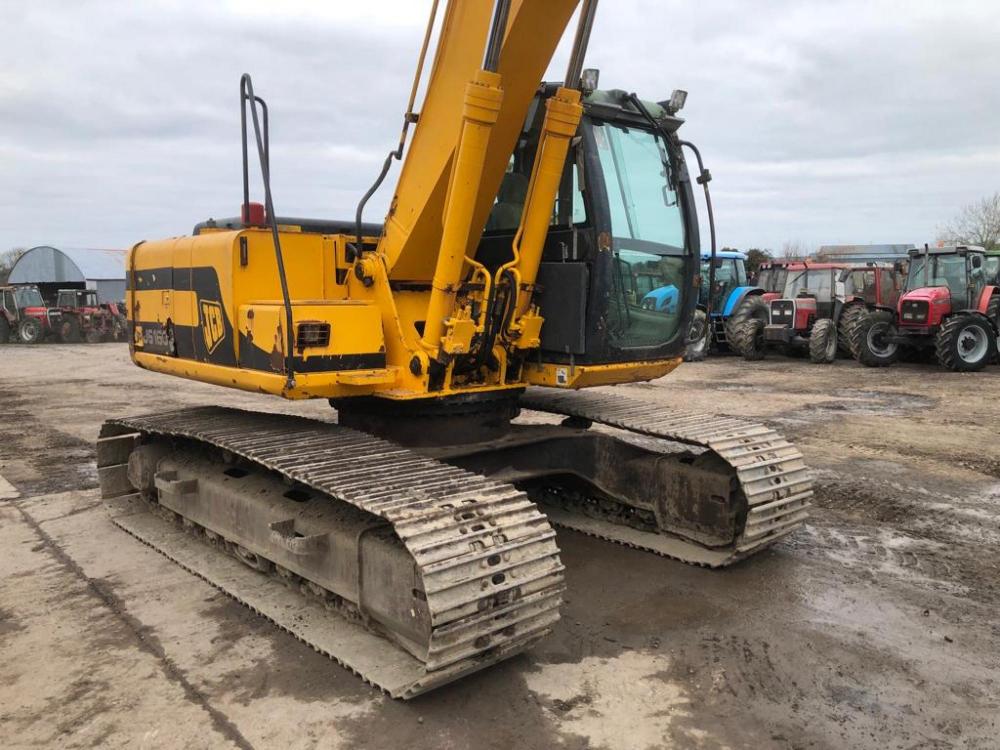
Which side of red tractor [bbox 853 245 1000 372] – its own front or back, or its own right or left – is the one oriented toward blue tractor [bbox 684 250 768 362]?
right

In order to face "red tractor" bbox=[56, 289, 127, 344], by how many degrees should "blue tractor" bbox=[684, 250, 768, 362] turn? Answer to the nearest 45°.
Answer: approximately 45° to its right

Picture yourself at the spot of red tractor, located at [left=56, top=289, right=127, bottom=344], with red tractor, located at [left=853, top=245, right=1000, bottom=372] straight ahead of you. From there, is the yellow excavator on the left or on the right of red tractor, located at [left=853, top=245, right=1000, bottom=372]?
right

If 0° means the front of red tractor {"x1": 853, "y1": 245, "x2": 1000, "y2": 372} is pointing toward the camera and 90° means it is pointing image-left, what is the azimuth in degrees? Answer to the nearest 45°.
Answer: approximately 45°

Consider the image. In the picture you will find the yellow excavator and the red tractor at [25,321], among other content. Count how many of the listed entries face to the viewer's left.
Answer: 0

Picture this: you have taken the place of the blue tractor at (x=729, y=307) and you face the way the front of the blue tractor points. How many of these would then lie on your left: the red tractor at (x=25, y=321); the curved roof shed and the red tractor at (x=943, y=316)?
1

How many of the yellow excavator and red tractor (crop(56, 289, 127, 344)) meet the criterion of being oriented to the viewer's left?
0

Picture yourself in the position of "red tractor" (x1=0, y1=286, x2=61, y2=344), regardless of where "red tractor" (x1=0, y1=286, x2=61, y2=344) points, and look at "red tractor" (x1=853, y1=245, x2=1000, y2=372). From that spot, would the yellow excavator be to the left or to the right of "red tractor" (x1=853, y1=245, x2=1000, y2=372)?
right

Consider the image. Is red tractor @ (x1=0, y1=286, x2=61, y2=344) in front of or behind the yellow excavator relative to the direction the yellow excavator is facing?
behind

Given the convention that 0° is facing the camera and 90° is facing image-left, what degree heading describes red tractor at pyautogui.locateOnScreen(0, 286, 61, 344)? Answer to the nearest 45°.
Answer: approximately 315°

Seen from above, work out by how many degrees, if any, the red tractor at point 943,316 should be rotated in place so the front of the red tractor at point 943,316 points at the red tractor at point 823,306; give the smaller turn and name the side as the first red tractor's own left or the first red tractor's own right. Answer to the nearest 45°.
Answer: approximately 90° to the first red tractor's own right

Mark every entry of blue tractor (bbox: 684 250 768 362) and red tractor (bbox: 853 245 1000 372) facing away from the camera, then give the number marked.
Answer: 0

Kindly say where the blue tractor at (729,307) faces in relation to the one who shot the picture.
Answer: facing the viewer and to the left of the viewer
